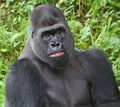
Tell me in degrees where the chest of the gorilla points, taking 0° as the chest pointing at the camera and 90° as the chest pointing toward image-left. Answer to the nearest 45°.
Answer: approximately 0°
